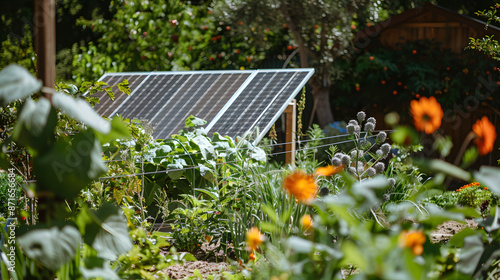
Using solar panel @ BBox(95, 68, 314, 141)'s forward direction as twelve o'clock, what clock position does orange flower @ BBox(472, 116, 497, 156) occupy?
The orange flower is roughly at 10 o'clock from the solar panel.

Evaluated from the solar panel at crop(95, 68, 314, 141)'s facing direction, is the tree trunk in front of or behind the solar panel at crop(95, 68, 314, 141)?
behind

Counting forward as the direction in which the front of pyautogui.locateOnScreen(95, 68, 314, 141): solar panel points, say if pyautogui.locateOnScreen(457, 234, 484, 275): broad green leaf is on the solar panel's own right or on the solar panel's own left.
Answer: on the solar panel's own left

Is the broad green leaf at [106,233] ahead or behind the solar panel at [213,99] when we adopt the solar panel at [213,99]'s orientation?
ahead

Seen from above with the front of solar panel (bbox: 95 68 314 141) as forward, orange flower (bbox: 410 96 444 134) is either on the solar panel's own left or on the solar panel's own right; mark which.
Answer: on the solar panel's own left

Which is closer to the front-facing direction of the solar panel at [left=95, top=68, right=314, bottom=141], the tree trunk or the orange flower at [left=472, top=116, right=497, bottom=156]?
the orange flower

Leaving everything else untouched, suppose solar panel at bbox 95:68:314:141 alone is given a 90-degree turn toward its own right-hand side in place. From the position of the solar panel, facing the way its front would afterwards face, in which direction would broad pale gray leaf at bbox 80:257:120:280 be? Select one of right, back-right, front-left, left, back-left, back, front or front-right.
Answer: back-left

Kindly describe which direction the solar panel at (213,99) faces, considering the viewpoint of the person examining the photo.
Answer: facing the viewer and to the left of the viewer
